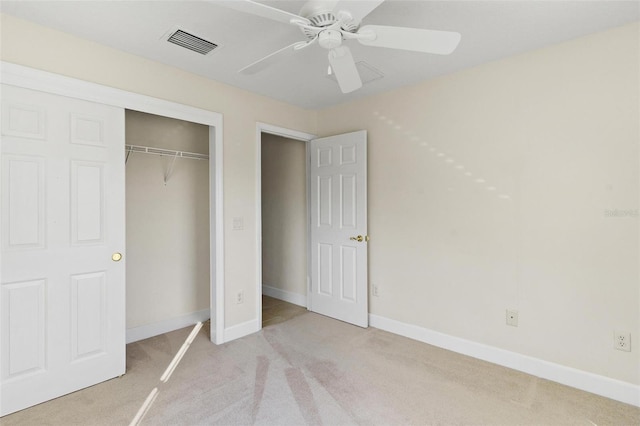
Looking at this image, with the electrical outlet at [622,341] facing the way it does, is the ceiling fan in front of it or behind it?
in front

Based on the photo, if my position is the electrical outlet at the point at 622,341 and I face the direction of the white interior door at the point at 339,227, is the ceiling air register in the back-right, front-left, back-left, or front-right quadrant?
front-left

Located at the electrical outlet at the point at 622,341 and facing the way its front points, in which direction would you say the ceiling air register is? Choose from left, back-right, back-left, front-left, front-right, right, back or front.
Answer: front-right

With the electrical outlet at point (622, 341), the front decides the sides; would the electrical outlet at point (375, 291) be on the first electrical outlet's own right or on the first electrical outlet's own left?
on the first electrical outlet's own right

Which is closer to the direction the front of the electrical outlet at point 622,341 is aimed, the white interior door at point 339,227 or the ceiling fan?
the ceiling fan

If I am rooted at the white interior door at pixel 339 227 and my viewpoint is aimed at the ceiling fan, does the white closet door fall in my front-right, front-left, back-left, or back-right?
front-right

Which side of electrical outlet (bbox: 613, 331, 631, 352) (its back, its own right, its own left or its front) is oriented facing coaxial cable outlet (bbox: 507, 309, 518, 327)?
right

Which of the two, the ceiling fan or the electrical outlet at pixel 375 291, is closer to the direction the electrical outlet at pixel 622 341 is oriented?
the ceiling fan

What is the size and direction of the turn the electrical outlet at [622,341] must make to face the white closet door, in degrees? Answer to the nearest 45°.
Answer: approximately 45° to its right

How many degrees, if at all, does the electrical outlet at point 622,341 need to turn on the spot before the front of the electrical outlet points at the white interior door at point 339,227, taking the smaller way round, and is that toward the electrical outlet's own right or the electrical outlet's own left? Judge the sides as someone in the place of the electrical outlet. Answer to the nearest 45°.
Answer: approximately 90° to the electrical outlet's own right
